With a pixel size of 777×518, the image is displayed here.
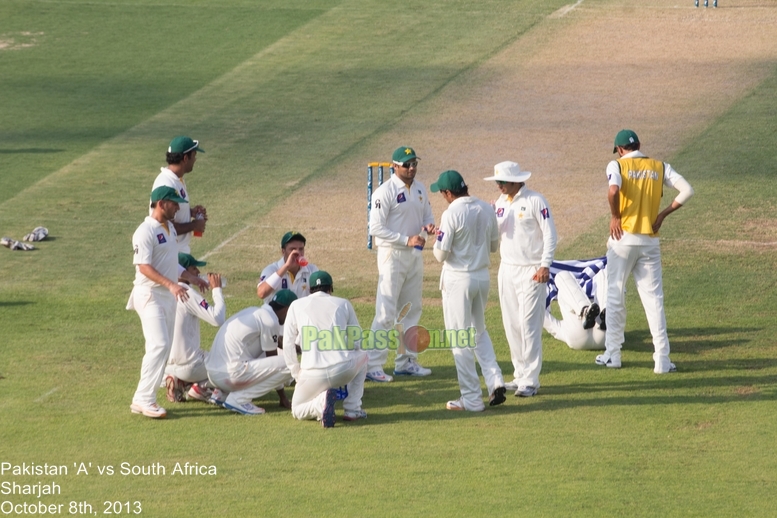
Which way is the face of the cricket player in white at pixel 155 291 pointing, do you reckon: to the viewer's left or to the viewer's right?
to the viewer's right

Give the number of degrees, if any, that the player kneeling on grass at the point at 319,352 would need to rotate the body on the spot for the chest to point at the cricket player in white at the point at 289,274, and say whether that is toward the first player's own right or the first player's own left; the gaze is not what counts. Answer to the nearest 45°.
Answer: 0° — they already face them

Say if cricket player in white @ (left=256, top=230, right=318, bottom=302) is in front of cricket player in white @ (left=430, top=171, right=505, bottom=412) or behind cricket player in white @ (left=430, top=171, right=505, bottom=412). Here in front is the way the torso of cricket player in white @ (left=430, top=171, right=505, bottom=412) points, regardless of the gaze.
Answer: in front

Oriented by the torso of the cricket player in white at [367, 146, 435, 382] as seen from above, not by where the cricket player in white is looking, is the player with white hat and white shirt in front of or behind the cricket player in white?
in front

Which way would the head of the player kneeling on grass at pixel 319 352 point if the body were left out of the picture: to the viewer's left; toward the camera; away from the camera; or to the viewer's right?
away from the camera

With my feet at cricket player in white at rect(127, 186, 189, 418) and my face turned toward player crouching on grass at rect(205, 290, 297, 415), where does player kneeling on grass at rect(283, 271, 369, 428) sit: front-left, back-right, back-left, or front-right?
front-right

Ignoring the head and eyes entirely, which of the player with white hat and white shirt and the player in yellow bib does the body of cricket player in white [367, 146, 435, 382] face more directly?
the player with white hat and white shirt

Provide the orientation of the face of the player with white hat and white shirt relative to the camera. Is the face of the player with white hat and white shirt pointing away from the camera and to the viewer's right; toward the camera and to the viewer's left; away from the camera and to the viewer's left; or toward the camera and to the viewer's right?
toward the camera and to the viewer's left

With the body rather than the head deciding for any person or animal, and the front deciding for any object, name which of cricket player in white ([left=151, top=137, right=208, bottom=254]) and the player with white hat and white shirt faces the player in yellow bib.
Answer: the cricket player in white

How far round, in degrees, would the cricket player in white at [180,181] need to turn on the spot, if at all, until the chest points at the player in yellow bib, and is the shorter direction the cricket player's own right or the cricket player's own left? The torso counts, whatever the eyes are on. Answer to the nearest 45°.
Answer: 0° — they already face them

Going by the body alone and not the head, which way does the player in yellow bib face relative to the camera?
away from the camera

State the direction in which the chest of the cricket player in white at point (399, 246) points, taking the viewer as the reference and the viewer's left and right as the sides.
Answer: facing the viewer and to the right of the viewer

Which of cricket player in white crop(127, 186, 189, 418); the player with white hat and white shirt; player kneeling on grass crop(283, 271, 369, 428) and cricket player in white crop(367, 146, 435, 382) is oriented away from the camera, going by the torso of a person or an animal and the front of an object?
the player kneeling on grass

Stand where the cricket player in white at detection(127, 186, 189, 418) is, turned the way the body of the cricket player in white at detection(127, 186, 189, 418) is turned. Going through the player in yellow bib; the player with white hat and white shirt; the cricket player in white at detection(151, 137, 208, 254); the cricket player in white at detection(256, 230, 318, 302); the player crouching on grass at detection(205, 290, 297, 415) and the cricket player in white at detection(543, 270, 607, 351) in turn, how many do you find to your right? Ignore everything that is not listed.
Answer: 0

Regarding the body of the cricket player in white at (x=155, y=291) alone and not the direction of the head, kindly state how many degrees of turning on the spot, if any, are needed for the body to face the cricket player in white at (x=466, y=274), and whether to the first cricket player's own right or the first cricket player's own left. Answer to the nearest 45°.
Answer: approximately 45° to the first cricket player's own left

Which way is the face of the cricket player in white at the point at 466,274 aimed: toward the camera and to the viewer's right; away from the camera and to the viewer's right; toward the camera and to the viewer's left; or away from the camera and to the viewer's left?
away from the camera and to the viewer's left

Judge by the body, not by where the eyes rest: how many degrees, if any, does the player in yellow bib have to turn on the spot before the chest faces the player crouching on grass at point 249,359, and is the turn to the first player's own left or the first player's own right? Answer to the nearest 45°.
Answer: approximately 135° to the first player's own left

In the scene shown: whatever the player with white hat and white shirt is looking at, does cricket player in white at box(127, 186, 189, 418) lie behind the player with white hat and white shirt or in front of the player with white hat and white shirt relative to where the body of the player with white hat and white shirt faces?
in front
